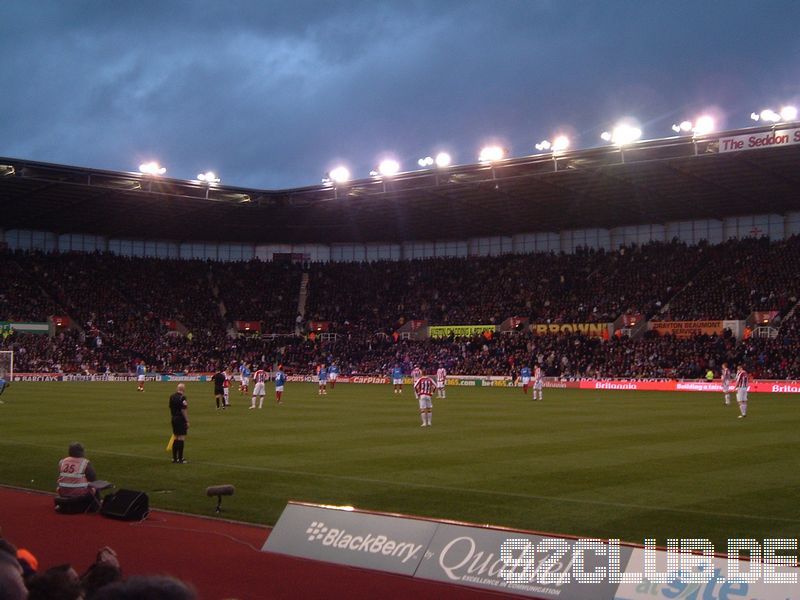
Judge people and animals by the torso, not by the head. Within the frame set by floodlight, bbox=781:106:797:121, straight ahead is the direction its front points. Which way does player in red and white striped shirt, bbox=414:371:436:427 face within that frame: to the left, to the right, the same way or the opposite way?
the opposite way

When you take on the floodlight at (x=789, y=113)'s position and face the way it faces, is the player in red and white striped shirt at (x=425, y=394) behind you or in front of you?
in front

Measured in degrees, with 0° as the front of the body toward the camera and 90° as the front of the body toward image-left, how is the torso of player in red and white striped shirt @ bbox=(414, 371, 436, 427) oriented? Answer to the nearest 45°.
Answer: approximately 180°

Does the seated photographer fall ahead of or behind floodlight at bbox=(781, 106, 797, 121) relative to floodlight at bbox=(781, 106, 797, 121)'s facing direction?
ahead

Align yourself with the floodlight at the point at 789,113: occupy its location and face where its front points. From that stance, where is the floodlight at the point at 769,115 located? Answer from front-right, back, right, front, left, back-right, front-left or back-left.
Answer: right

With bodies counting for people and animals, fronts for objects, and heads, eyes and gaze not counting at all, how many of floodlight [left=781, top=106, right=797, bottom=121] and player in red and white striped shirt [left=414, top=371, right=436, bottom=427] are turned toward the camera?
1

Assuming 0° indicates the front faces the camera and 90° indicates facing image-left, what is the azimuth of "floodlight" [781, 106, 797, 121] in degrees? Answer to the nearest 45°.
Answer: approximately 0°

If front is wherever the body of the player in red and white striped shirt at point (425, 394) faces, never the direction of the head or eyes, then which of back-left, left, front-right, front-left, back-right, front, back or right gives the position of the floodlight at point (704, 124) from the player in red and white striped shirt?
front-right

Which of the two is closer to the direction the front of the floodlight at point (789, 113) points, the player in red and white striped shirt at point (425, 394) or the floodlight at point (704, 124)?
the player in red and white striped shirt

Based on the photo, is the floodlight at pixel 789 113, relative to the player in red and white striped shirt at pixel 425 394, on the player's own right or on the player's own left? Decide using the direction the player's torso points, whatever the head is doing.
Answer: on the player's own right

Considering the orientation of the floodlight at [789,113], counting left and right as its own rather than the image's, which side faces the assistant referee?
front

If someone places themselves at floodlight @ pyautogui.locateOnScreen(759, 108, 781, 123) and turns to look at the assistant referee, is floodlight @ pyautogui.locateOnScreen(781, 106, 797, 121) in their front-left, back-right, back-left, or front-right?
back-left

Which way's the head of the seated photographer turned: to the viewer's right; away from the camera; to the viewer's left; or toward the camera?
away from the camera

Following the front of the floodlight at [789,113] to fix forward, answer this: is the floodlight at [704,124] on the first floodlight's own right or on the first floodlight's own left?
on the first floodlight's own right

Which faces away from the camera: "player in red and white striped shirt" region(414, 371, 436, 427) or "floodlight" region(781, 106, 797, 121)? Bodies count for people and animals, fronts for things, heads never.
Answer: the player in red and white striped shirt
